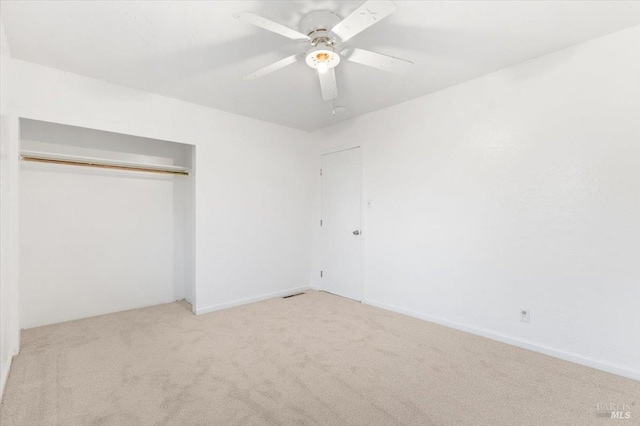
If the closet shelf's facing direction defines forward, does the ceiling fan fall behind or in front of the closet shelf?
in front

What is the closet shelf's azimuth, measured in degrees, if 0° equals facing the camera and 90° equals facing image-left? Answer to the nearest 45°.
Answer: approximately 0°

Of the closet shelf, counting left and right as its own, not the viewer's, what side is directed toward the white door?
left

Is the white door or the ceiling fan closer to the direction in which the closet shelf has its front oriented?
the ceiling fan
